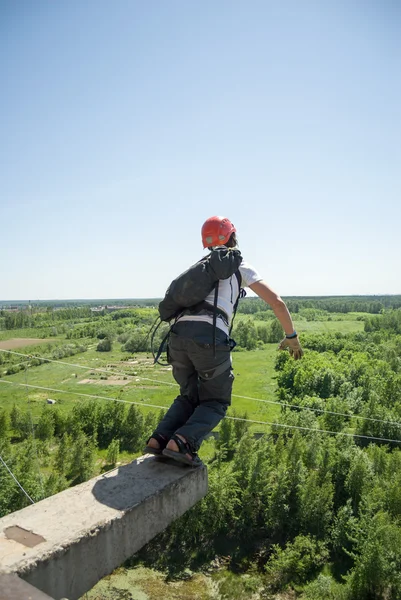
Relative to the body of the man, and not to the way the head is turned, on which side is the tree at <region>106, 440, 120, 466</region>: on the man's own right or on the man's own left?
on the man's own left

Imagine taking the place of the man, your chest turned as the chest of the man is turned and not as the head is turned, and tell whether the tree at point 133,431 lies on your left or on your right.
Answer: on your left

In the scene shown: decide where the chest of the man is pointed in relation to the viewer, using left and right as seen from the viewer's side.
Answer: facing away from the viewer and to the right of the viewer

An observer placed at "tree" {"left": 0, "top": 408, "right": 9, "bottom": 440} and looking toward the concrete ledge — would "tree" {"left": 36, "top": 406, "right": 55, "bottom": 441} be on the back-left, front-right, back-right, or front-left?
front-left

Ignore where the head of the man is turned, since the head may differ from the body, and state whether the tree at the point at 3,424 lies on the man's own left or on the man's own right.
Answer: on the man's own left

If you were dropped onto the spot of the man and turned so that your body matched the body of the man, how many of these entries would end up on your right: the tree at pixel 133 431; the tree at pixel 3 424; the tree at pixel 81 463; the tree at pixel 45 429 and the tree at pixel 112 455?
0

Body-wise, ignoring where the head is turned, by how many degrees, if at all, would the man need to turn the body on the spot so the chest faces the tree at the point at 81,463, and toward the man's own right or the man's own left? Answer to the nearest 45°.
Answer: approximately 45° to the man's own left

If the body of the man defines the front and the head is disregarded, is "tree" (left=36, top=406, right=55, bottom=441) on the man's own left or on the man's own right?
on the man's own left
